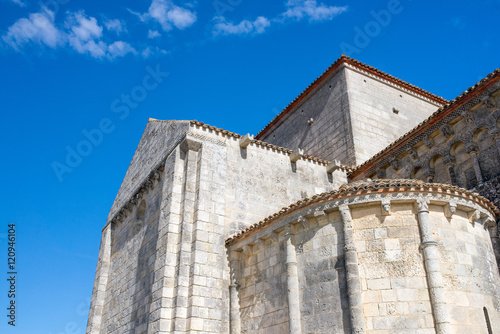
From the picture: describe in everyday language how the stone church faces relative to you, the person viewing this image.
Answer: facing away from the viewer and to the left of the viewer
